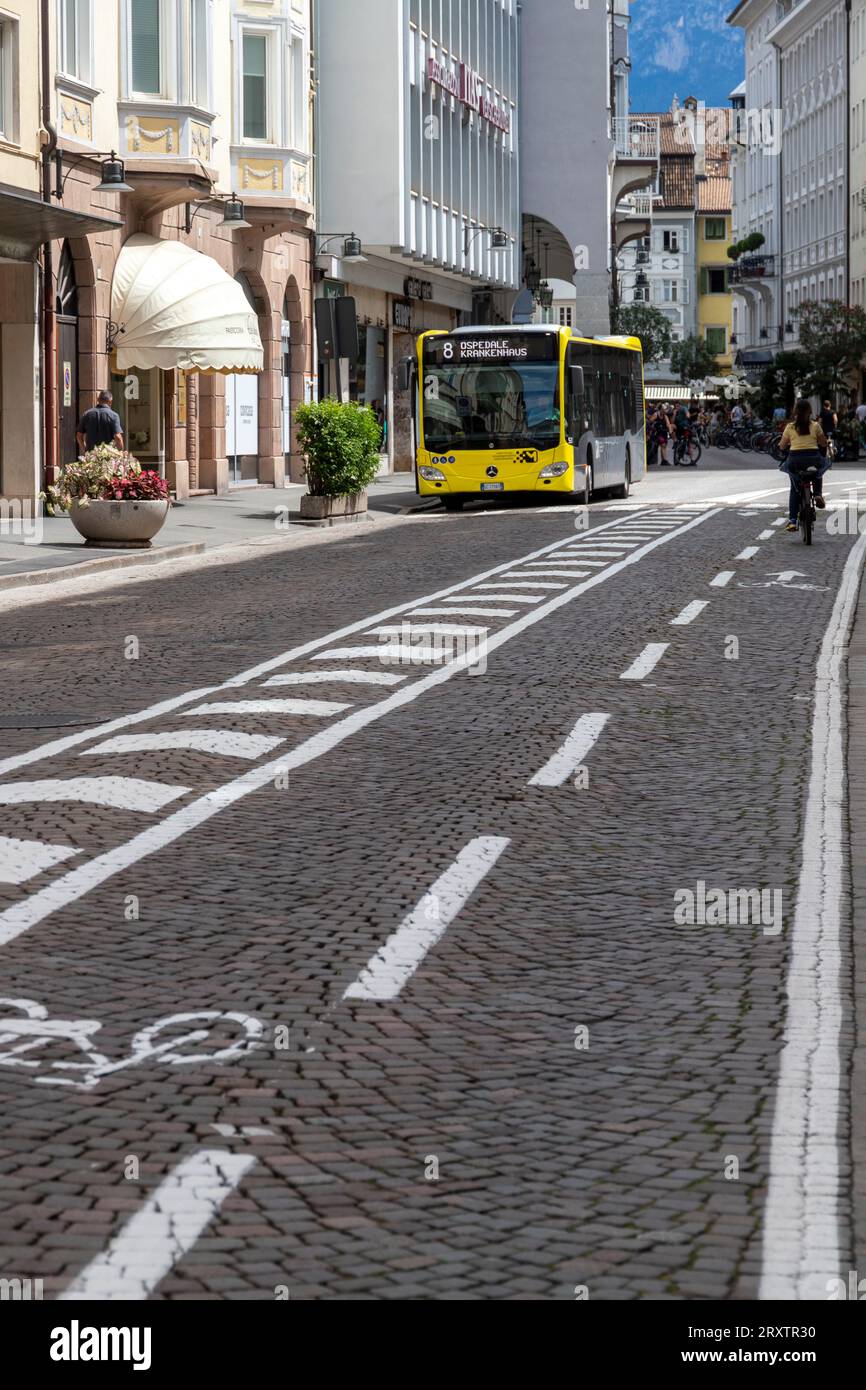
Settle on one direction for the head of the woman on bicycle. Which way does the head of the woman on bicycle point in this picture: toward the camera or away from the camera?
away from the camera

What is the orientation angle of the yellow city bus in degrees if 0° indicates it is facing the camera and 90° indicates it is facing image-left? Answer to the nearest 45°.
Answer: approximately 0°

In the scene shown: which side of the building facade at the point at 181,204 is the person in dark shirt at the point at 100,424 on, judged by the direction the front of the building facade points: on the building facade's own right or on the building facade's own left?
on the building facade's own right

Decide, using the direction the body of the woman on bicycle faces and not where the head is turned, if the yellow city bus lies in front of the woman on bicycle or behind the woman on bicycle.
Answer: in front

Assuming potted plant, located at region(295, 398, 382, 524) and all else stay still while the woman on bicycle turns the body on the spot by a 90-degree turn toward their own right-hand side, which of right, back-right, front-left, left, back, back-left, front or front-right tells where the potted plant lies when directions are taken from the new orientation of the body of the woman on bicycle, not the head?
back-left

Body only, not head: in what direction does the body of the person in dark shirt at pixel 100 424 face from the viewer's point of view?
away from the camera

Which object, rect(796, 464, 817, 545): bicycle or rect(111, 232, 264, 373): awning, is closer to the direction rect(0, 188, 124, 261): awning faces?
the bicycle

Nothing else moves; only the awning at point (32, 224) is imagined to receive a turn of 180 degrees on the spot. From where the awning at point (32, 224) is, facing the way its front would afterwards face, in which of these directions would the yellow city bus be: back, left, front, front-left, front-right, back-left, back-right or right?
back-right

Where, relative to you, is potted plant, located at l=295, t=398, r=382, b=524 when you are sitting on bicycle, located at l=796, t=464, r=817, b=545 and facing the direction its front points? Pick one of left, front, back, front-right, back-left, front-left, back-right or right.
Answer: front-left

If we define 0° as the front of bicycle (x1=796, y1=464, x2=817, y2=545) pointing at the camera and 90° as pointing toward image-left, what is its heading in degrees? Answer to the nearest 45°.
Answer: approximately 180°

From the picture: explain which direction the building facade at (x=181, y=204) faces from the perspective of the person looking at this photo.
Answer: facing the viewer and to the right of the viewer

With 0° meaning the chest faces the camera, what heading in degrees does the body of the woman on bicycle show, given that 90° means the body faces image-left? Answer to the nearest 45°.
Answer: approximately 180°

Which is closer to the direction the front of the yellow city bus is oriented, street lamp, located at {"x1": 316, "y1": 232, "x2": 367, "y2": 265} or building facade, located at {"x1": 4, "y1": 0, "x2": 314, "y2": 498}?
the building facade

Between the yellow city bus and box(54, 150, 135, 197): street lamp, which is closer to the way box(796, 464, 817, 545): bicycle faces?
the yellow city bus

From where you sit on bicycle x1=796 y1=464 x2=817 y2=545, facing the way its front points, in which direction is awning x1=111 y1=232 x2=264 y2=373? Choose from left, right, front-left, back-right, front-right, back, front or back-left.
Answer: front-left

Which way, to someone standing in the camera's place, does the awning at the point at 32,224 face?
facing to the right of the viewer

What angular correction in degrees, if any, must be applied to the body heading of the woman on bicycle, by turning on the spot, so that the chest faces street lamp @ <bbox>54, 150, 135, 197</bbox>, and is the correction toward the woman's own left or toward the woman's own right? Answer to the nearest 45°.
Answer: approximately 45° to the woman's own left

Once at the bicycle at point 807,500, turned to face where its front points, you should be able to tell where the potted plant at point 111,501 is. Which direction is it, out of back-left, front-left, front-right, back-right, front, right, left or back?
left
